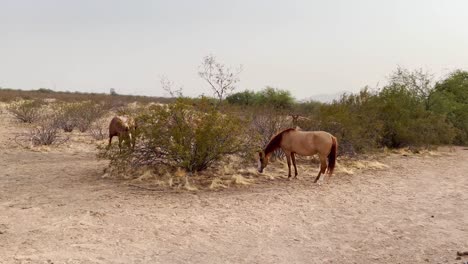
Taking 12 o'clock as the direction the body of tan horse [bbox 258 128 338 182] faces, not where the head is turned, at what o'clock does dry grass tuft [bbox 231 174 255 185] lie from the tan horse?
The dry grass tuft is roughly at 11 o'clock from the tan horse.

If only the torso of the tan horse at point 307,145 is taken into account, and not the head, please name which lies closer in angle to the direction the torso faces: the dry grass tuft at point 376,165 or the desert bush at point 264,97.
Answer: the desert bush

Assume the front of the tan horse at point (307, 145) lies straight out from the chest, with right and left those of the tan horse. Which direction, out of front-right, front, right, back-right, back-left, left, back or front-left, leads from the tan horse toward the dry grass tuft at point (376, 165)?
back-right

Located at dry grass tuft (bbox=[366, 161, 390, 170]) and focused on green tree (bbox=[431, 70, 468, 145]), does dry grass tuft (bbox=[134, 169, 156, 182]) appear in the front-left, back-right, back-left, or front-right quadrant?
back-left

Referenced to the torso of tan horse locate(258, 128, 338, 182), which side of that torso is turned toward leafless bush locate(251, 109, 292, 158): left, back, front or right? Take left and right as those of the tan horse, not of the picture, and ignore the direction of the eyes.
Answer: right

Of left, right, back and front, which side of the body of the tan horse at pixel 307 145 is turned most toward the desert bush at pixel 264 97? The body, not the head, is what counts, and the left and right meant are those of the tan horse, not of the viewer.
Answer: right

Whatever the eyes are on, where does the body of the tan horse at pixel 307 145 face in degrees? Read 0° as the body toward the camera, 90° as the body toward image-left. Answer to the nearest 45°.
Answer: approximately 90°

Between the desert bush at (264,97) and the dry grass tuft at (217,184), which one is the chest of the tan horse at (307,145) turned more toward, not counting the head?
the dry grass tuft

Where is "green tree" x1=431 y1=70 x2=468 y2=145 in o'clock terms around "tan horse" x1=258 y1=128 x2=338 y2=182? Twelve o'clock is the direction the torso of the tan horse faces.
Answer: The green tree is roughly at 4 o'clock from the tan horse.

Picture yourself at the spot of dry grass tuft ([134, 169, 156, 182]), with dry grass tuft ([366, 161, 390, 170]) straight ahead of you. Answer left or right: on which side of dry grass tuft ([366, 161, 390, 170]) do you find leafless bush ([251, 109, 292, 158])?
left

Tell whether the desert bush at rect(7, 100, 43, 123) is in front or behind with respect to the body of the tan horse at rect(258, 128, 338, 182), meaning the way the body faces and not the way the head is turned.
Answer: in front

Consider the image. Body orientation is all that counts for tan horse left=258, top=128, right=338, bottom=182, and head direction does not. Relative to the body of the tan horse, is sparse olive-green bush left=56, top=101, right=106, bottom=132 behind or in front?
in front

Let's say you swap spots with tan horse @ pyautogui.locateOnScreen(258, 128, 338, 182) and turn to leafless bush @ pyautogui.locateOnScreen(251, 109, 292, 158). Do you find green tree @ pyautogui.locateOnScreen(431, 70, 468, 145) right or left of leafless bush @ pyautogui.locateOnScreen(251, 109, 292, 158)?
right

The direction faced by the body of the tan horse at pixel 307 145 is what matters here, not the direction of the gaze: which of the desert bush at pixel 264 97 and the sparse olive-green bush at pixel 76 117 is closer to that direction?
the sparse olive-green bush

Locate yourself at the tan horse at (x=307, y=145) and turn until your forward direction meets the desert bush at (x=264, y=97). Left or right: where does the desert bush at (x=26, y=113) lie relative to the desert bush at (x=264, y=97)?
left
